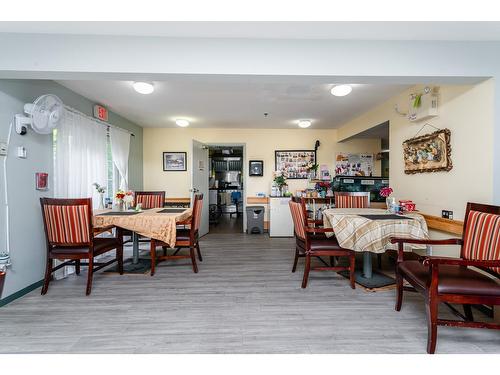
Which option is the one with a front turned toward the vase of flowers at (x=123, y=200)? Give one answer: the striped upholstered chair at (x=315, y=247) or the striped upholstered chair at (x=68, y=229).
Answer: the striped upholstered chair at (x=68, y=229)

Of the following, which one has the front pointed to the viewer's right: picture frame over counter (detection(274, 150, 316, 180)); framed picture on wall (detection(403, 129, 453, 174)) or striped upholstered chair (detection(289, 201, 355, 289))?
the striped upholstered chair

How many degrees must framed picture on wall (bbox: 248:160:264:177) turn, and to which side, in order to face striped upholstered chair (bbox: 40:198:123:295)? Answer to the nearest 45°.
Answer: approximately 45° to its right

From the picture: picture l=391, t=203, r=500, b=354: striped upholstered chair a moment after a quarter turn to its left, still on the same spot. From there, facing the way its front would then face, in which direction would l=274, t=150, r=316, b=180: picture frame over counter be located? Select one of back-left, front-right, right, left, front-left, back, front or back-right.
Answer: back

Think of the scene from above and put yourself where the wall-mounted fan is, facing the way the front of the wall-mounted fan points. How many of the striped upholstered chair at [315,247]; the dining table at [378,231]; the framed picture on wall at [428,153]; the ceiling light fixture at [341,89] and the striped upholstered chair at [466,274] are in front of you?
5

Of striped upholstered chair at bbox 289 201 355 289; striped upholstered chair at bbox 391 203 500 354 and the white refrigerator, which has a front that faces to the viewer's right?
striped upholstered chair at bbox 289 201 355 289

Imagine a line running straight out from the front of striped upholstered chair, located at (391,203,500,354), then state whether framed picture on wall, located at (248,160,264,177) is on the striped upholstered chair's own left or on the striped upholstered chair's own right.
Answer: on the striped upholstered chair's own right

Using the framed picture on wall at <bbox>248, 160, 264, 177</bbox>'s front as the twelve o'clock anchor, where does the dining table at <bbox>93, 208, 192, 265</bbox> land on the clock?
The dining table is roughly at 1 o'clock from the framed picture on wall.

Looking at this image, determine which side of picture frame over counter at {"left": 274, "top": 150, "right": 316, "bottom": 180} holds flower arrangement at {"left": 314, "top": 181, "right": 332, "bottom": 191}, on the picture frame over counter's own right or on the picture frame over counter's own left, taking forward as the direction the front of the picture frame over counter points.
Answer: on the picture frame over counter's own left

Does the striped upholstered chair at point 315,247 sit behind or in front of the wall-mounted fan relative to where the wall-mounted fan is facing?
in front

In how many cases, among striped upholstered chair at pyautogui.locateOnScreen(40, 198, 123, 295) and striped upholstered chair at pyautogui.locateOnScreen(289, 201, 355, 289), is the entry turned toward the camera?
0

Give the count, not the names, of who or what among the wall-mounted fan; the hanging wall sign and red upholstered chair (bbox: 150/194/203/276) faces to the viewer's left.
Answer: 1

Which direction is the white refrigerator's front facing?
toward the camera

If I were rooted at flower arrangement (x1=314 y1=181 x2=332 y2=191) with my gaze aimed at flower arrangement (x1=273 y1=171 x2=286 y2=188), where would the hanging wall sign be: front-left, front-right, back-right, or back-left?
front-left

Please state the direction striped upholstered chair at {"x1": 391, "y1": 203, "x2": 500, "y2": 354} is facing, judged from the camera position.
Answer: facing the viewer and to the left of the viewer

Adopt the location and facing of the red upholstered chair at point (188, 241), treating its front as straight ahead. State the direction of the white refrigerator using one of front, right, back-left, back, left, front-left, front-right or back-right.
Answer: back-right

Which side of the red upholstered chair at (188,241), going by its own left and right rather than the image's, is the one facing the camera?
left

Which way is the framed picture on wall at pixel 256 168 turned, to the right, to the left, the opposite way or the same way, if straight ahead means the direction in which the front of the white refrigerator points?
the same way

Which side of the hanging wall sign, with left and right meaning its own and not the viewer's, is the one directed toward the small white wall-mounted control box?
right

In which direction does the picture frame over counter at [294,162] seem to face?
toward the camera

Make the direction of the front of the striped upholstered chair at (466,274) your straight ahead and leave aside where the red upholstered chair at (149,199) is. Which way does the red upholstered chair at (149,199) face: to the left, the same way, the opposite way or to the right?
to the left
